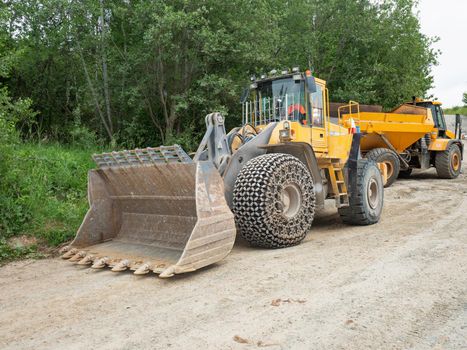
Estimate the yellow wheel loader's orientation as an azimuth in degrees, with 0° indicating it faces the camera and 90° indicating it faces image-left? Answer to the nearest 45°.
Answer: approximately 45°

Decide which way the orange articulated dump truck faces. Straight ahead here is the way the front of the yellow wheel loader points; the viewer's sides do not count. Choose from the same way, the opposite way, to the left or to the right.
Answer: the opposite way

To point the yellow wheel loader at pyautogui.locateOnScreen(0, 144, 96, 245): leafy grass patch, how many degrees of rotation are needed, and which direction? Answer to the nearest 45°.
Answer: approximately 90° to its right

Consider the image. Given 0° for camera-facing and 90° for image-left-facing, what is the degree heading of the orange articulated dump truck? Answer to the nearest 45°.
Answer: approximately 225°

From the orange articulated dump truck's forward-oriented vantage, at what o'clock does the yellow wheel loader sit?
The yellow wheel loader is roughly at 5 o'clock from the orange articulated dump truck.

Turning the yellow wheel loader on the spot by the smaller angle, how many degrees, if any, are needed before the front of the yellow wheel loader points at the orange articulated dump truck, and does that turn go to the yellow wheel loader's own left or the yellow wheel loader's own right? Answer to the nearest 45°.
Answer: approximately 180°

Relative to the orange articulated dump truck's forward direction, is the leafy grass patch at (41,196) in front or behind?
behind

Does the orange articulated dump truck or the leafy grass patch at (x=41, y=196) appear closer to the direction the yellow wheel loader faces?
the leafy grass patch
